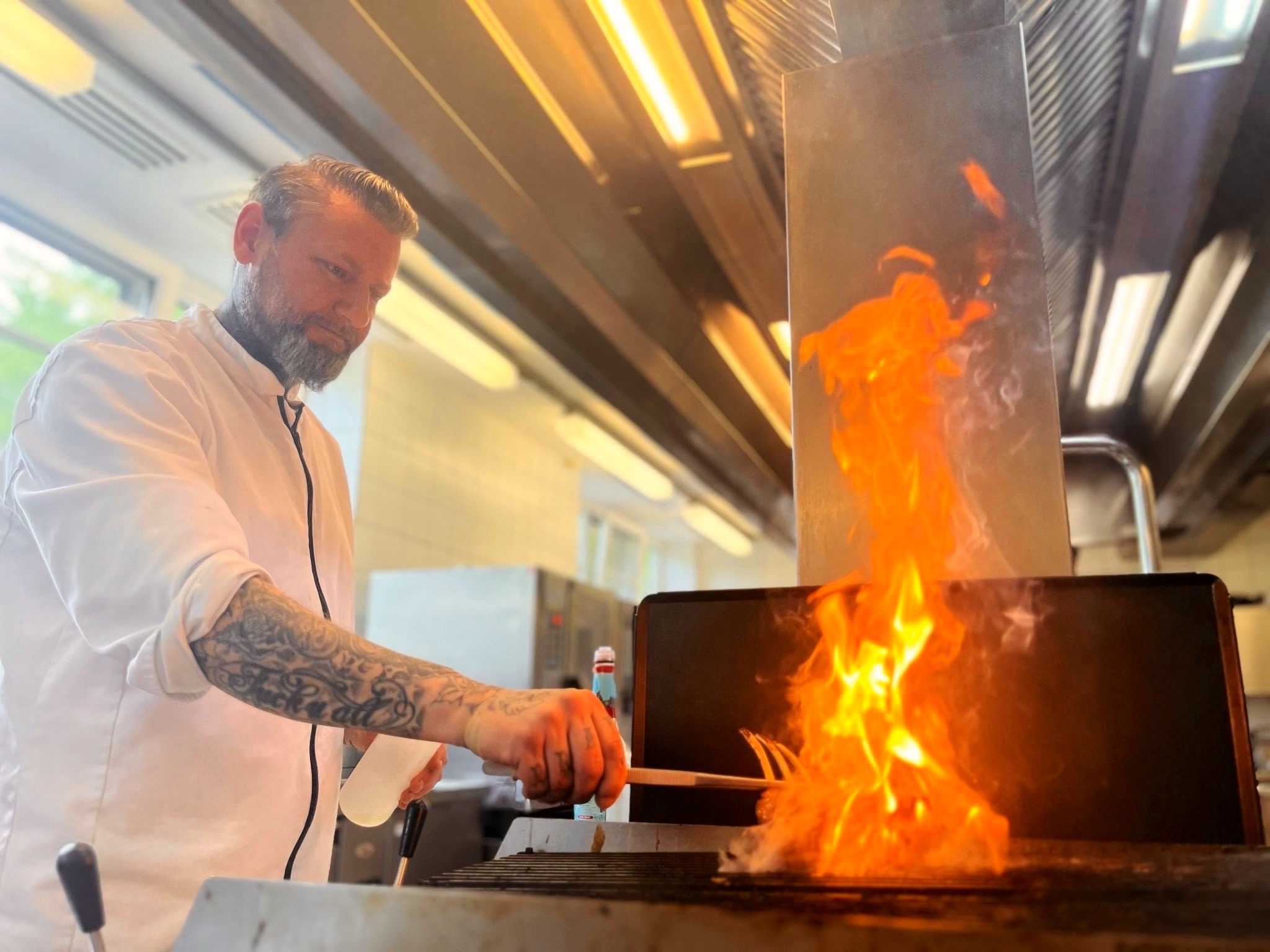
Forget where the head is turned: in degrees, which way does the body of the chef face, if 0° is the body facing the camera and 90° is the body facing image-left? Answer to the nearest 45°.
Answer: approximately 315°

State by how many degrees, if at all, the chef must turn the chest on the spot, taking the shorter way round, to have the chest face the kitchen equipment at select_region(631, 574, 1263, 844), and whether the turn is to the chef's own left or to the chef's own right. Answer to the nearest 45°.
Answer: approximately 45° to the chef's own left

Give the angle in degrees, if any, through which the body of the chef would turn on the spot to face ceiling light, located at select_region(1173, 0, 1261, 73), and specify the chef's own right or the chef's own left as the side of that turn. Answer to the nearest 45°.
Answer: approximately 45° to the chef's own left
